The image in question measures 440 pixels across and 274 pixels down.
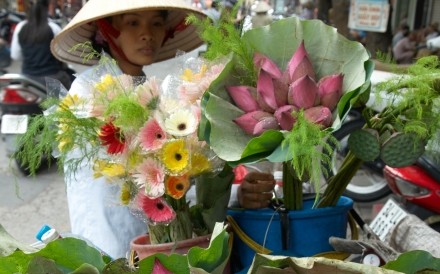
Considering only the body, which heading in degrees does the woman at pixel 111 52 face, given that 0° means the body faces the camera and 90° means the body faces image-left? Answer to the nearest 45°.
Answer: approximately 315°

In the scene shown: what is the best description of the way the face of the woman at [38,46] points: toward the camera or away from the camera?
away from the camera

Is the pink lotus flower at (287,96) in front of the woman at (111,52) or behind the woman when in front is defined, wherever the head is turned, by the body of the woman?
in front

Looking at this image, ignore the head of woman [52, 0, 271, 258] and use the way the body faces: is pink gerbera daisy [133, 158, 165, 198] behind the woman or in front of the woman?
in front

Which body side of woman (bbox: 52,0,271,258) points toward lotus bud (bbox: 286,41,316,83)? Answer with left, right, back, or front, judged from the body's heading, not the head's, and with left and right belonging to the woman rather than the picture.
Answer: front

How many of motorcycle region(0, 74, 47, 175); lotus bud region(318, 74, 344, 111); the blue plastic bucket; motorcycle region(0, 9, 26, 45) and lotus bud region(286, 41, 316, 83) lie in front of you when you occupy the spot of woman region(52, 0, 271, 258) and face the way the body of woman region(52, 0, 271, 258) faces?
3

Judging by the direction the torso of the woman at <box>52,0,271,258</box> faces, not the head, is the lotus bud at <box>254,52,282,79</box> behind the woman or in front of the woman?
in front

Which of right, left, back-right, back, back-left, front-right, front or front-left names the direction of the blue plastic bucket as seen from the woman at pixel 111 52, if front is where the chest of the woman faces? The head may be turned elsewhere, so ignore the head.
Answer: front
